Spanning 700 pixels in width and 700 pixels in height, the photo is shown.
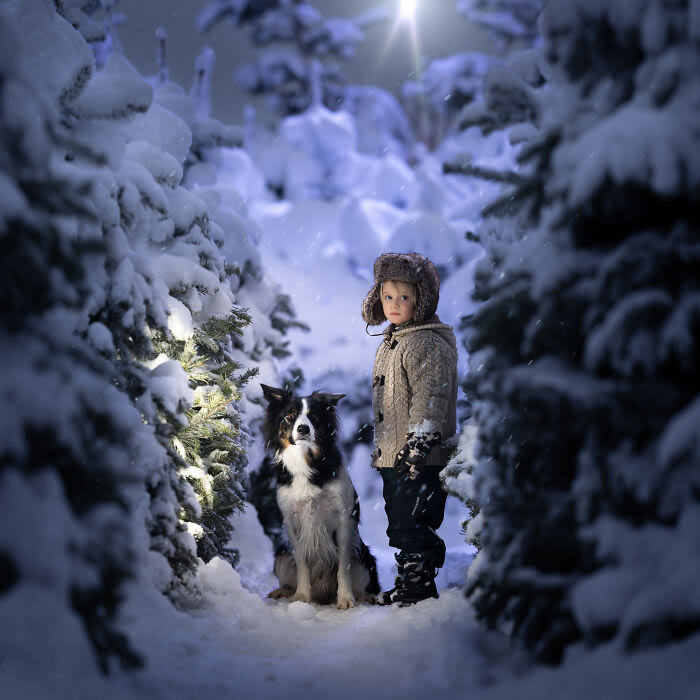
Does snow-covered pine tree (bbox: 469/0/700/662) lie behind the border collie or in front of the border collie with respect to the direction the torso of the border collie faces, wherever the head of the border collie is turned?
in front

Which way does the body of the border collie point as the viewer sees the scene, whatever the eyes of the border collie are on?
toward the camera

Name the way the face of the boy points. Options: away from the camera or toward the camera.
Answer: toward the camera
